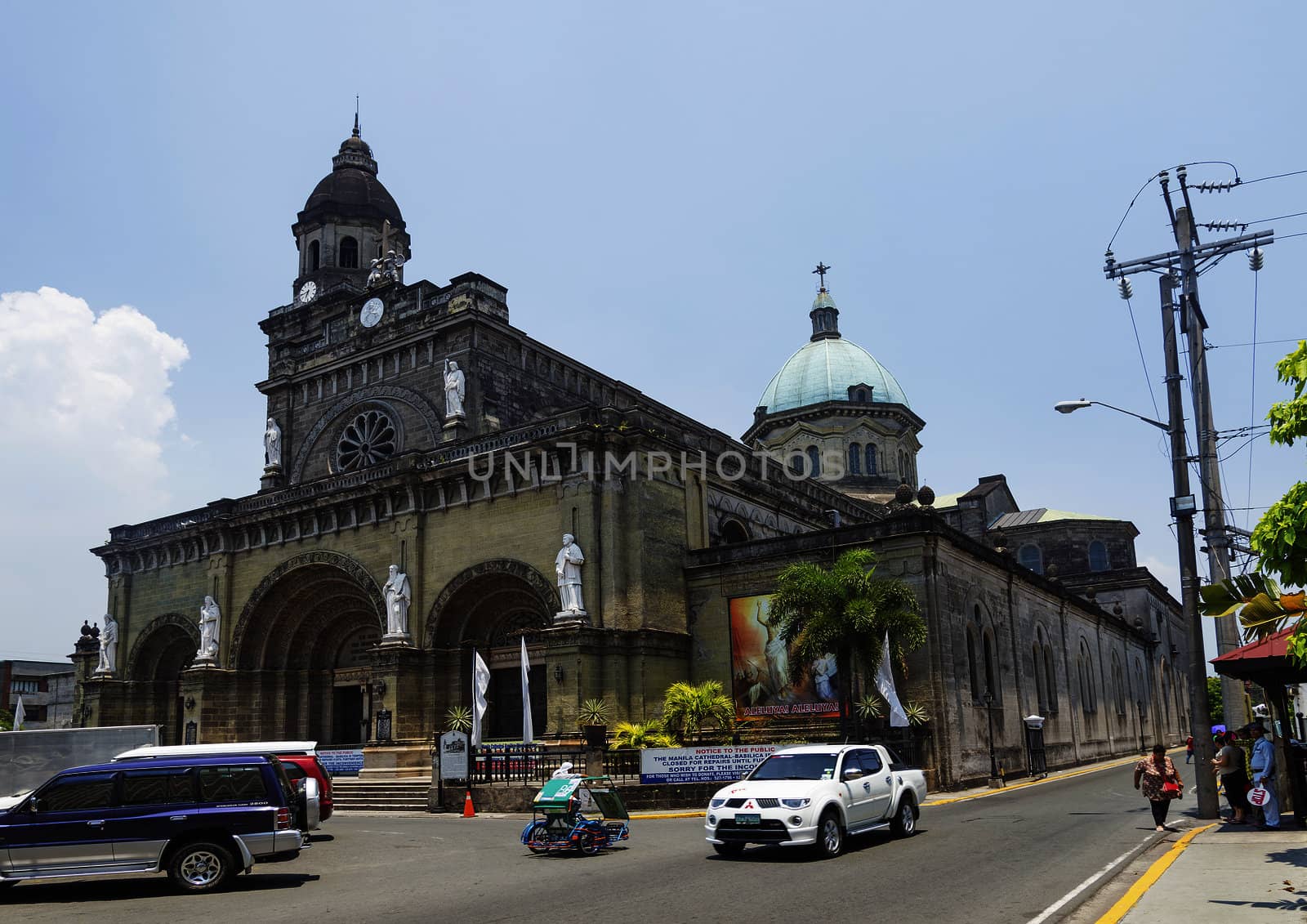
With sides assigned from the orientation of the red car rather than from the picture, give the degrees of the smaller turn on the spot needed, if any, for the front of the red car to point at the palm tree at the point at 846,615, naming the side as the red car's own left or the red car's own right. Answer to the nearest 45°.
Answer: approximately 180°

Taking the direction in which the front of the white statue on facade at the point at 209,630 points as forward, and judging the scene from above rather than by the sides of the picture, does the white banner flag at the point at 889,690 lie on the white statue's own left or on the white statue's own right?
on the white statue's own left

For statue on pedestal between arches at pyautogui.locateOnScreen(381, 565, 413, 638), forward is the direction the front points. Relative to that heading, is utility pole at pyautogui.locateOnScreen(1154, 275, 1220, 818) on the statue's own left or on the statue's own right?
on the statue's own left

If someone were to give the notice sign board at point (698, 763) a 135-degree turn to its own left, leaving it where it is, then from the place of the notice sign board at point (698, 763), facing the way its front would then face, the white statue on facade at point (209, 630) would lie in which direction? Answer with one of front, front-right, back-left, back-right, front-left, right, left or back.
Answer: left

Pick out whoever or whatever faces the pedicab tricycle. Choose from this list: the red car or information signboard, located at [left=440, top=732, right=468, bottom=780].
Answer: the information signboard

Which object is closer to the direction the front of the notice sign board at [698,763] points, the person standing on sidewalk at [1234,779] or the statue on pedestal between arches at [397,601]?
the person standing on sidewalk

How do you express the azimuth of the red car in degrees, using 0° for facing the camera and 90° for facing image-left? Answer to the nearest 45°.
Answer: approximately 90°
